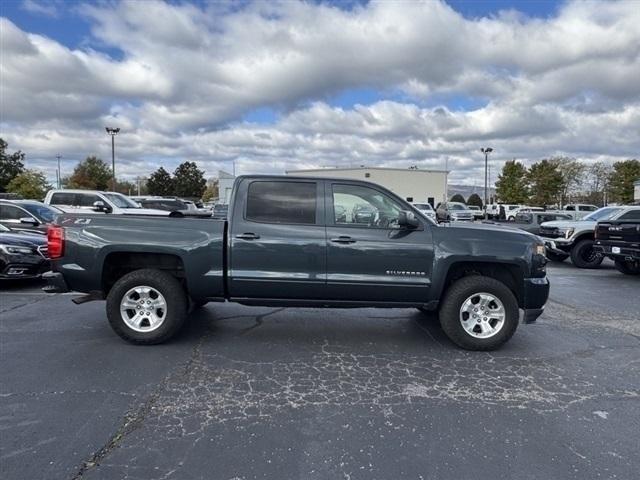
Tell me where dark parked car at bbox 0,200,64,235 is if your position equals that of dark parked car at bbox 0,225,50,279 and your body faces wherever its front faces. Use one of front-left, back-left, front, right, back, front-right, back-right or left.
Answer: back-left

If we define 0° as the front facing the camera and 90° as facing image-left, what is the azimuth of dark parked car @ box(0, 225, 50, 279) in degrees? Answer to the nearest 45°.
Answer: approximately 315°

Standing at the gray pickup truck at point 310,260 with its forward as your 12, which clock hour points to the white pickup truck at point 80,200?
The white pickup truck is roughly at 8 o'clock from the gray pickup truck.

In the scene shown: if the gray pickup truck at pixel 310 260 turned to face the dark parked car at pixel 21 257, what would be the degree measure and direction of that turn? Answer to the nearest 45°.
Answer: approximately 135° to its left

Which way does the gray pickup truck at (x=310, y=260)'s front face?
to the viewer's right

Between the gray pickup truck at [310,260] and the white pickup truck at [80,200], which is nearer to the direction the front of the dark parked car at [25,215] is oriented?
the gray pickup truck

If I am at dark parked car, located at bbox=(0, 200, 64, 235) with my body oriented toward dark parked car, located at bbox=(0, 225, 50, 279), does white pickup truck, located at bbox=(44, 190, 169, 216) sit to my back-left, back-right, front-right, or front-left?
back-left
